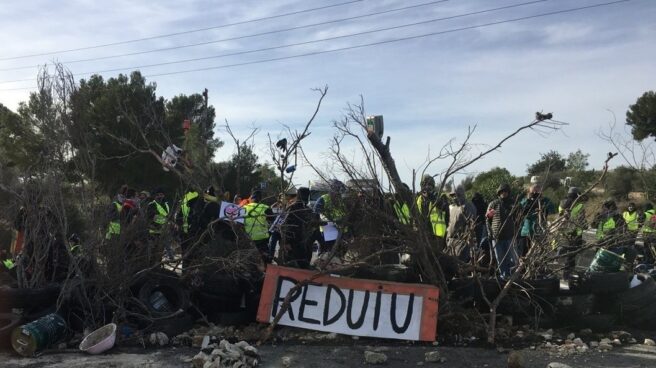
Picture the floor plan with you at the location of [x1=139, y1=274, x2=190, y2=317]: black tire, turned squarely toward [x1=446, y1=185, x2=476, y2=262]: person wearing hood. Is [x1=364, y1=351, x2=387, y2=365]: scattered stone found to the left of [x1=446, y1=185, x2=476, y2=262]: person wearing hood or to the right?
right

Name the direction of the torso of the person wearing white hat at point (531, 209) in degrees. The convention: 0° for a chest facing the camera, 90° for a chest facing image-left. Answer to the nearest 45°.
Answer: approximately 0°

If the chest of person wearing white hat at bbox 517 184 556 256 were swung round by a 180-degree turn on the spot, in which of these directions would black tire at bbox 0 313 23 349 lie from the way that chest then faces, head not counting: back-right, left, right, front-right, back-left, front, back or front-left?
back-left

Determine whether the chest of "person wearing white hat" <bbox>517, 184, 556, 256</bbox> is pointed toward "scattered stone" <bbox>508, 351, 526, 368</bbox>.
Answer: yes

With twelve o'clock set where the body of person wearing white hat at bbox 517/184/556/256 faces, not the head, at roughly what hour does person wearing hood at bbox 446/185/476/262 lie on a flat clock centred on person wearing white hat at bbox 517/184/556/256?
person wearing hood at bbox 446/185/476/262 is roughly at 2 o'clock from person wearing white hat at bbox 517/184/556/256.

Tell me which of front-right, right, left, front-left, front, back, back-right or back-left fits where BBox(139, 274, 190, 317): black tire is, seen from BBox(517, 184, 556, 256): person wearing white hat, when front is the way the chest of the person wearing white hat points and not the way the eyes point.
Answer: front-right

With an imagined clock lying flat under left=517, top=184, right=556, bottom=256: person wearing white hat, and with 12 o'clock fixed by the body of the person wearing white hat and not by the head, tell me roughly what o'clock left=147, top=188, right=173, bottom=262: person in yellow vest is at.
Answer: The person in yellow vest is roughly at 2 o'clock from the person wearing white hat.

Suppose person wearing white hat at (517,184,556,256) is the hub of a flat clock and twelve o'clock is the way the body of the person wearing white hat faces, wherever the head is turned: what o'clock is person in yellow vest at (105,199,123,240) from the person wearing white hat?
The person in yellow vest is roughly at 2 o'clock from the person wearing white hat.

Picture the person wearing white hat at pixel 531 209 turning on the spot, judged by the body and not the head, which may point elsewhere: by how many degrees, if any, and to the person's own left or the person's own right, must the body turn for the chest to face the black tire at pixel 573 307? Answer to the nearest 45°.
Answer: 0° — they already face it

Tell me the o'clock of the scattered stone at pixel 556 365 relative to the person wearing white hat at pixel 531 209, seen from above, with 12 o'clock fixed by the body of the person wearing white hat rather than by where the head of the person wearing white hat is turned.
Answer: The scattered stone is roughly at 12 o'clock from the person wearing white hat.

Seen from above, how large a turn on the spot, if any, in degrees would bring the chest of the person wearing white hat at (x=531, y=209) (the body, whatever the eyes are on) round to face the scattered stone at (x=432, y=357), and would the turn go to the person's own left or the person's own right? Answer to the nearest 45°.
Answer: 0° — they already face it

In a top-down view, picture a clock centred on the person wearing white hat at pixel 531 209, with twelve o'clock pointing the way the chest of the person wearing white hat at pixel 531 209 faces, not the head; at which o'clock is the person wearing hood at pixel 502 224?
the person wearing hood at pixel 502 224 is roughly at 4 o'clock from the person wearing white hat at pixel 531 209.
